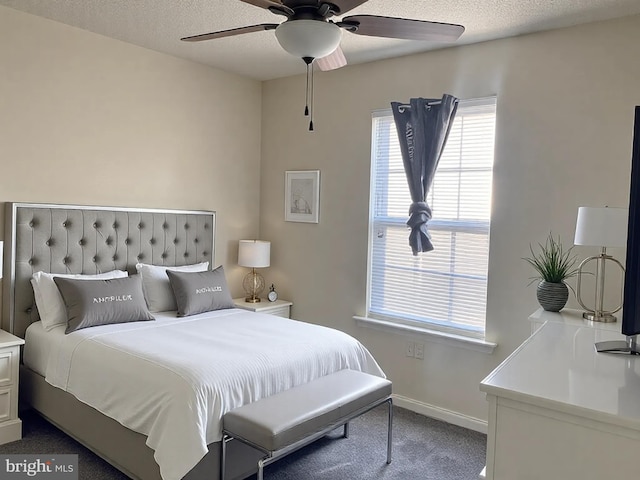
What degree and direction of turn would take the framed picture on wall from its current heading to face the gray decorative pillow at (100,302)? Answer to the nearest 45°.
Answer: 0° — it already faces it

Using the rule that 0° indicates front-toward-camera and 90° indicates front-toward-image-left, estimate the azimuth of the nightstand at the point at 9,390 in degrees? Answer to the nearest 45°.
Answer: approximately 315°

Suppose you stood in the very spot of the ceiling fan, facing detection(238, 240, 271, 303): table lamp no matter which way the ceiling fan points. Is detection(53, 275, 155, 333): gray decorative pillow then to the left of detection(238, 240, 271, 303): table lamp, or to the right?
left

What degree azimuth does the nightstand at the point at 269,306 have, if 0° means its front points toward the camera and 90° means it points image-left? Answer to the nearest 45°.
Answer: approximately 315°

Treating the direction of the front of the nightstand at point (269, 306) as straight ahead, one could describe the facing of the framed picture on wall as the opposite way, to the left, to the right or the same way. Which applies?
to the right

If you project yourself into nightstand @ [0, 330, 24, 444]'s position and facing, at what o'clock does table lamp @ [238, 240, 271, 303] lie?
The table lamp is roughly at 10 o'clock from the nightstand.

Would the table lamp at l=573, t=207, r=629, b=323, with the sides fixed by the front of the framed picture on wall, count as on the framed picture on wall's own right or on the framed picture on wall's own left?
on the framed picture on wall's own left
